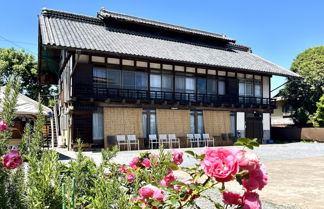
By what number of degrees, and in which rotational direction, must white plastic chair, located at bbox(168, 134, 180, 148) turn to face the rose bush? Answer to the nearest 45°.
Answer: approximately 45° to its right

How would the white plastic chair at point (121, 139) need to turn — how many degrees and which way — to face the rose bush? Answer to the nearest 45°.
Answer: approximately 45° to its right

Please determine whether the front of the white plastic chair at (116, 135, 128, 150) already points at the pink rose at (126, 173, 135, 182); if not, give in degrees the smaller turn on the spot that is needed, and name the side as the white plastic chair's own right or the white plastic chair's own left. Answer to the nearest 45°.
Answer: approximately 45° to the white plastic chair's own right

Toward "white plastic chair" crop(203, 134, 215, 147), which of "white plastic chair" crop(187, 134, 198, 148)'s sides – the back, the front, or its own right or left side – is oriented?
left

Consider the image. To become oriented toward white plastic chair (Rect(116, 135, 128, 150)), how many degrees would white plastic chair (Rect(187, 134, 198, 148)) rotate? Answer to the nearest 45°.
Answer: approximately 90° to its right

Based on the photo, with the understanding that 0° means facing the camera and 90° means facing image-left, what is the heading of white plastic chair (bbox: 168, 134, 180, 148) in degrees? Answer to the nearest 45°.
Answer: approximately 315°

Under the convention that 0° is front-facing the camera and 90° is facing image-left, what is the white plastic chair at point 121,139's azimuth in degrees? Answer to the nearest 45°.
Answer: approximately 315°

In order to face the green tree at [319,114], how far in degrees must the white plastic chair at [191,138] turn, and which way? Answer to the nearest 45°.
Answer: approximately 90° to its left
